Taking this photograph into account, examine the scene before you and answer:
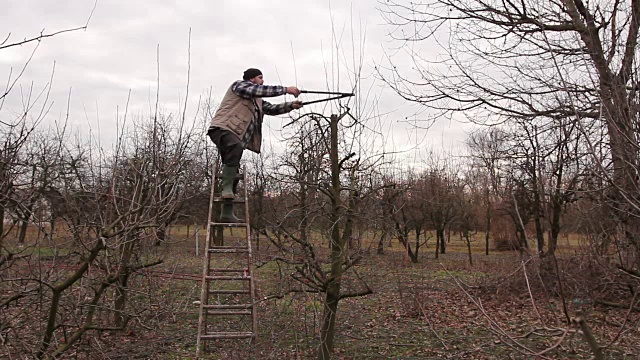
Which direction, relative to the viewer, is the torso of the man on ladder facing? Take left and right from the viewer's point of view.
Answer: facing to the right of the viewer

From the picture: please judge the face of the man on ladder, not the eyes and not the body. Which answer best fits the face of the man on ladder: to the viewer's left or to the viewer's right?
to the viewer's right
